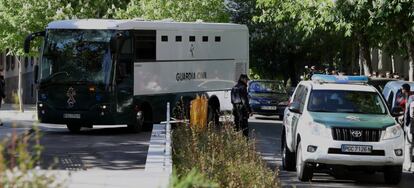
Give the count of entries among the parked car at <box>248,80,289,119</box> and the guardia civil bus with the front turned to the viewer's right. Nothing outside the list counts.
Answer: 0

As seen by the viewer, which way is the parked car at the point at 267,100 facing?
toward the camera

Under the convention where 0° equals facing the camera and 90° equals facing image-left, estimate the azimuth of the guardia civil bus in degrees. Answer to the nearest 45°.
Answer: approximately 45°

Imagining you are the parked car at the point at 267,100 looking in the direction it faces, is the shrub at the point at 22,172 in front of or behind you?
in front

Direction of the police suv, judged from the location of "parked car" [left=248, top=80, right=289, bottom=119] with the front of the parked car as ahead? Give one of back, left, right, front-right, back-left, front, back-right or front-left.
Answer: front

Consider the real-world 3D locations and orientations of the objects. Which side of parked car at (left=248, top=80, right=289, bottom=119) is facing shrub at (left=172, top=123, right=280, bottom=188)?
front

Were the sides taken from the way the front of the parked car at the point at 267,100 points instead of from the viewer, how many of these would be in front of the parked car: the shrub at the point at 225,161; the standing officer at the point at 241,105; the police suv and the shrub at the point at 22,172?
4

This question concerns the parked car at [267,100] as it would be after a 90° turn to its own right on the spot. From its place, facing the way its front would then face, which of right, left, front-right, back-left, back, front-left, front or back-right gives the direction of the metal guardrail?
left

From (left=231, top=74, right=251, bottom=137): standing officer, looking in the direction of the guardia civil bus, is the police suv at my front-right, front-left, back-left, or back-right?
back-left

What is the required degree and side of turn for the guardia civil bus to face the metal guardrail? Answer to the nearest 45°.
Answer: approximately 45° to its left

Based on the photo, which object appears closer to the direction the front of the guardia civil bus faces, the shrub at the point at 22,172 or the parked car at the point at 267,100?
the shrub

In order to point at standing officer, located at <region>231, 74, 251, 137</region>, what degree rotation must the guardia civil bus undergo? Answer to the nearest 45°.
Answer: approximately 90° to its left

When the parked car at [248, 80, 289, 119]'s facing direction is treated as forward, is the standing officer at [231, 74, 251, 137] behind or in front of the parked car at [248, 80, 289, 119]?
in front

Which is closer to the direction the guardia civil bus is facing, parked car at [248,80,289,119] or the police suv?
the police suv
